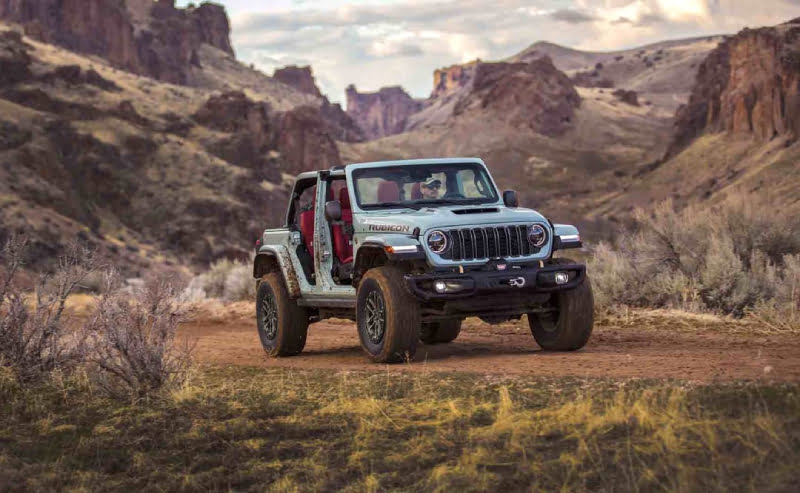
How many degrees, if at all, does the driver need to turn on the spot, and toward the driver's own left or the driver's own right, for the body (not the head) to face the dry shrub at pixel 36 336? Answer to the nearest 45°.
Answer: approximately 90° to the driver's own right

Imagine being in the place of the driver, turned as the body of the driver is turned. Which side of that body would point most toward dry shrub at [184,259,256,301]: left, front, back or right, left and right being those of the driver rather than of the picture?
back

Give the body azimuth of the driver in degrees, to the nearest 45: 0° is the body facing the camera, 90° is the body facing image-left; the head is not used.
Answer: approximately 315°

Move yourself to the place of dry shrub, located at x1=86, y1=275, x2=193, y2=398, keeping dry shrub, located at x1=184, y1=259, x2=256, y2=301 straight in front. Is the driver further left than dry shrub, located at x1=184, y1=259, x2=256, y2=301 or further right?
right

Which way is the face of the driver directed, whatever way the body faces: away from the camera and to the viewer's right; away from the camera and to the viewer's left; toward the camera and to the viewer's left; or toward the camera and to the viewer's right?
toward the camera and to the viewer's right

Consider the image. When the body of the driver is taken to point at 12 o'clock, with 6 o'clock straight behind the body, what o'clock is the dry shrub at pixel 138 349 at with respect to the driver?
The dry shrub is roughly at 3 o'clock from the driver.
